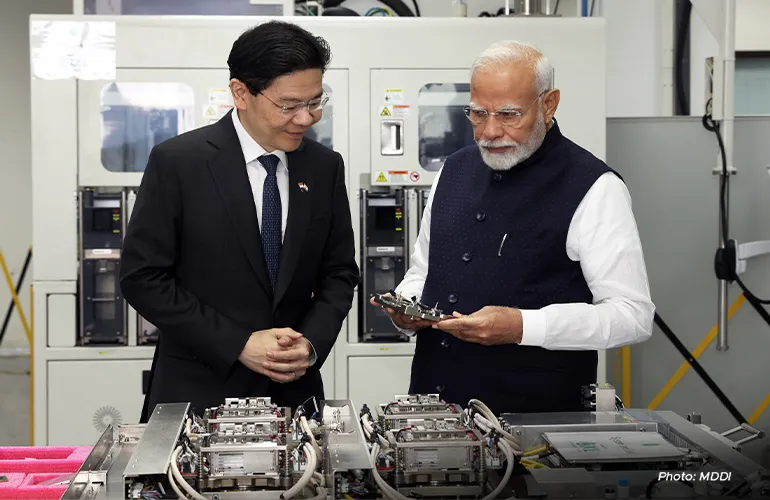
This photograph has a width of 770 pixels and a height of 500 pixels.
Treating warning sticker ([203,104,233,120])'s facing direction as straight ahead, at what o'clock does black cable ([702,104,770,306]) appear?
The black cable is roughly at 9 o'clock from the warning sticker.

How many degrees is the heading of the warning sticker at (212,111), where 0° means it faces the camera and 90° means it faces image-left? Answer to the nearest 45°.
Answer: approximately 0°

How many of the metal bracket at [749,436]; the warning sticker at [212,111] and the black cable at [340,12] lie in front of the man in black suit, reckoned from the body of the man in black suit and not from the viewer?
1

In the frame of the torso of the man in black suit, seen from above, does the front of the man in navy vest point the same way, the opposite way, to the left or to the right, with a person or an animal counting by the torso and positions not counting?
to the right

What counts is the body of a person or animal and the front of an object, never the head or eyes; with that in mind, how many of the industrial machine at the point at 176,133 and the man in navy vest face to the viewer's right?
0

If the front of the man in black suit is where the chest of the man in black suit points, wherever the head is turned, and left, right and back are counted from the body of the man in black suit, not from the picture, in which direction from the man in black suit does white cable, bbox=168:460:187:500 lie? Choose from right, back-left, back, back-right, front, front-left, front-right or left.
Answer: front-right

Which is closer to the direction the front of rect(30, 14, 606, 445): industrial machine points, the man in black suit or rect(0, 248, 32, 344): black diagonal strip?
the man in black suit

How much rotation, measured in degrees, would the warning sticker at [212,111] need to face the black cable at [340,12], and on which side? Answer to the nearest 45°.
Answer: approximately 135° to its left

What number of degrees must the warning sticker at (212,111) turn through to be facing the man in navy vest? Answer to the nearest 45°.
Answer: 0° — it already faces them

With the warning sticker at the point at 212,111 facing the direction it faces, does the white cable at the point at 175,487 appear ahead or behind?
ahead

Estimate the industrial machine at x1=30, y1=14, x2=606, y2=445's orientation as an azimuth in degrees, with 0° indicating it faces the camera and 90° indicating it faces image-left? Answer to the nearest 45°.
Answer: approximately 0°

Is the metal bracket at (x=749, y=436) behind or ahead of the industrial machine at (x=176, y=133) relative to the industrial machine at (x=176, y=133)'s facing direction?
ahead

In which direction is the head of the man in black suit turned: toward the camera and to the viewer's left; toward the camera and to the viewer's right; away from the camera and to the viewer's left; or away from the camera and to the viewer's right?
toward the camera and to the viewer's right

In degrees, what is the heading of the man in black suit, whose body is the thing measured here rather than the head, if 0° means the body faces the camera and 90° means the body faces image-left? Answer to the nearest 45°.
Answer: approximately 315°
